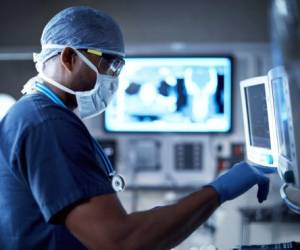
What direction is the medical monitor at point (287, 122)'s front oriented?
to the viewer's left

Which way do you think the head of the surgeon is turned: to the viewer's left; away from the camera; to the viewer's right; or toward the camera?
to the viewer's right

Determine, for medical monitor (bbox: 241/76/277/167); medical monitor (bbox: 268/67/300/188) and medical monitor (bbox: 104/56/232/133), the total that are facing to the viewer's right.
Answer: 0

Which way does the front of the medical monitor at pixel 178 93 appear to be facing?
toward the camera

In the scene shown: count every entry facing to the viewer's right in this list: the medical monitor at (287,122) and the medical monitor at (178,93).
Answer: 0

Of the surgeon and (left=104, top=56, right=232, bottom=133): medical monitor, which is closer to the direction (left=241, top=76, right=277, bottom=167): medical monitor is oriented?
the surgeon

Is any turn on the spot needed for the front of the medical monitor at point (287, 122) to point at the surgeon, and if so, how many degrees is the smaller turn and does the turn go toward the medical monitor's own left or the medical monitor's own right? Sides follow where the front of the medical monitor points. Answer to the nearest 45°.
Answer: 0° — it already faces them

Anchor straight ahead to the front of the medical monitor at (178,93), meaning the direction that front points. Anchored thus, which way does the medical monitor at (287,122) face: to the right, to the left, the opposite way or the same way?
to the right

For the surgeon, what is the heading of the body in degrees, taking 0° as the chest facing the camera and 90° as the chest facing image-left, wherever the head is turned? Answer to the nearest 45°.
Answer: approximately 270°

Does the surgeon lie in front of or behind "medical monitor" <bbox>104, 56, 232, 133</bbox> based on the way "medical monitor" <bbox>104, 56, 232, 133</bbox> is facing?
in front

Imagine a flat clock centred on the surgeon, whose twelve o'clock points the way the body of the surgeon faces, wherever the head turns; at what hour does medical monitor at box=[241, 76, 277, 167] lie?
The medical monitor is roughly at 11 o'clock from the surgeon.

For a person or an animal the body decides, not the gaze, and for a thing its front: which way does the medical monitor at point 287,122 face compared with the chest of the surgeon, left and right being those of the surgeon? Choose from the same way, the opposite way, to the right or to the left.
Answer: the opposite way

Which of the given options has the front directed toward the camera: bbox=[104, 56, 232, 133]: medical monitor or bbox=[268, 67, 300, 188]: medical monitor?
bbox=[104, 56, 232, 133]: medical monitor

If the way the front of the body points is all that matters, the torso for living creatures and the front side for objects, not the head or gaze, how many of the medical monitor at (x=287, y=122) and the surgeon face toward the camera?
0

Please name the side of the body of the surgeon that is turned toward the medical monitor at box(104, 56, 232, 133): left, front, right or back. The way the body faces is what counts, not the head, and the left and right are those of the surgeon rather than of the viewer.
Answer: left

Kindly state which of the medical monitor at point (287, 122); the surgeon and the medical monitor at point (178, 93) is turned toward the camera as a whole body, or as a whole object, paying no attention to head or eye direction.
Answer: the medical monitor at point (178, 93)
